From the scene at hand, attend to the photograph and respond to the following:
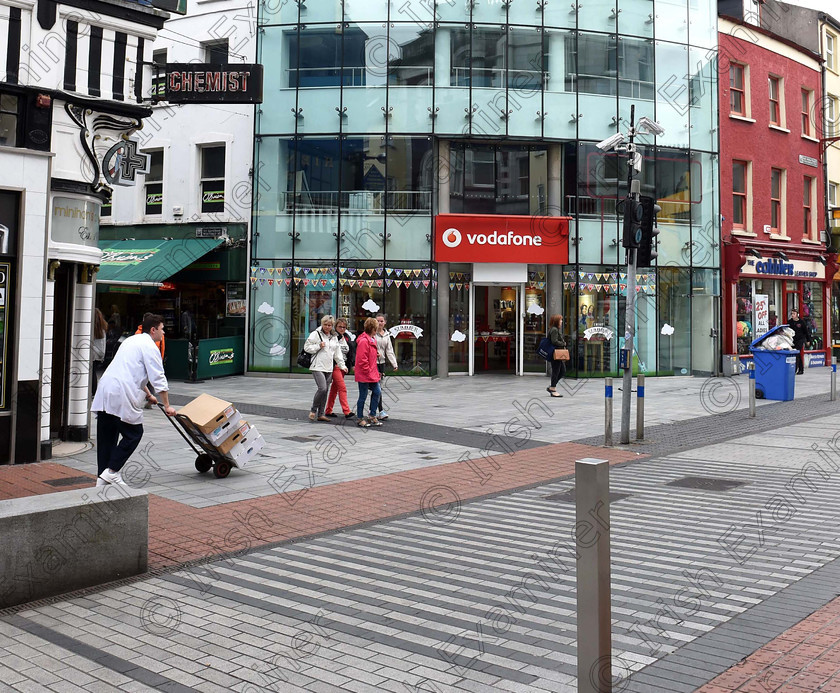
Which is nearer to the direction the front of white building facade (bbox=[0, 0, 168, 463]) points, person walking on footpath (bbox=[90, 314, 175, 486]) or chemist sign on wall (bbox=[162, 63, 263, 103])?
the person walking on footpath

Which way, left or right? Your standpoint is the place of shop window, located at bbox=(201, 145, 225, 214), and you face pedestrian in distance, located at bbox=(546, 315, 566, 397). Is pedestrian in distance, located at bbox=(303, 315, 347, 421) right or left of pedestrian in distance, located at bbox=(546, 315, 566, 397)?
right

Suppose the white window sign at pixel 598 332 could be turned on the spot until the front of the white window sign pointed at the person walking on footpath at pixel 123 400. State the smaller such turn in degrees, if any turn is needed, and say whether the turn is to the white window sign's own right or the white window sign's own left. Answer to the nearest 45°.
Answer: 0° — it already faces them

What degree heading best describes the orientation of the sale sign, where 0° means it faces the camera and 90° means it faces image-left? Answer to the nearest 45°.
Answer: approximately 0°

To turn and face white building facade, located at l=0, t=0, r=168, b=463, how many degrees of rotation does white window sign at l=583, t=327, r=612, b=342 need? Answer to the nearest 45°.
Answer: approximately 45° to its right

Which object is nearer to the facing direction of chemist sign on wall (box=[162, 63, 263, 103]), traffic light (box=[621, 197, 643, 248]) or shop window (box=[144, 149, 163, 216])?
the traffic light

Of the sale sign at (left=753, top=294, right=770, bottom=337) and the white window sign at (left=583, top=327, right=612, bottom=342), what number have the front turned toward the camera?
2

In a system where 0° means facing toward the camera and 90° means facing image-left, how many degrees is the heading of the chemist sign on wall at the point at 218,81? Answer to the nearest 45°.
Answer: approximately 0°

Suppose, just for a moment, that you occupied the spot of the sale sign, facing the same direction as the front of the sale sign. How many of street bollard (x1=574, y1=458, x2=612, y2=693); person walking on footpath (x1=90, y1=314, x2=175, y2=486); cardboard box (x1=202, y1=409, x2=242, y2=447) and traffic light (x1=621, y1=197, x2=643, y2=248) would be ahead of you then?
4

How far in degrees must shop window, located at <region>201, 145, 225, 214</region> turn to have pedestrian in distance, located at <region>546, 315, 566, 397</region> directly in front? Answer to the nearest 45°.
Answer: approximately 45° to its left
